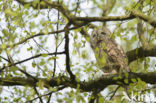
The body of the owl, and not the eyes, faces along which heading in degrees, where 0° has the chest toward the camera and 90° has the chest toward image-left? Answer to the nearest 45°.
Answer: approximately 45°
